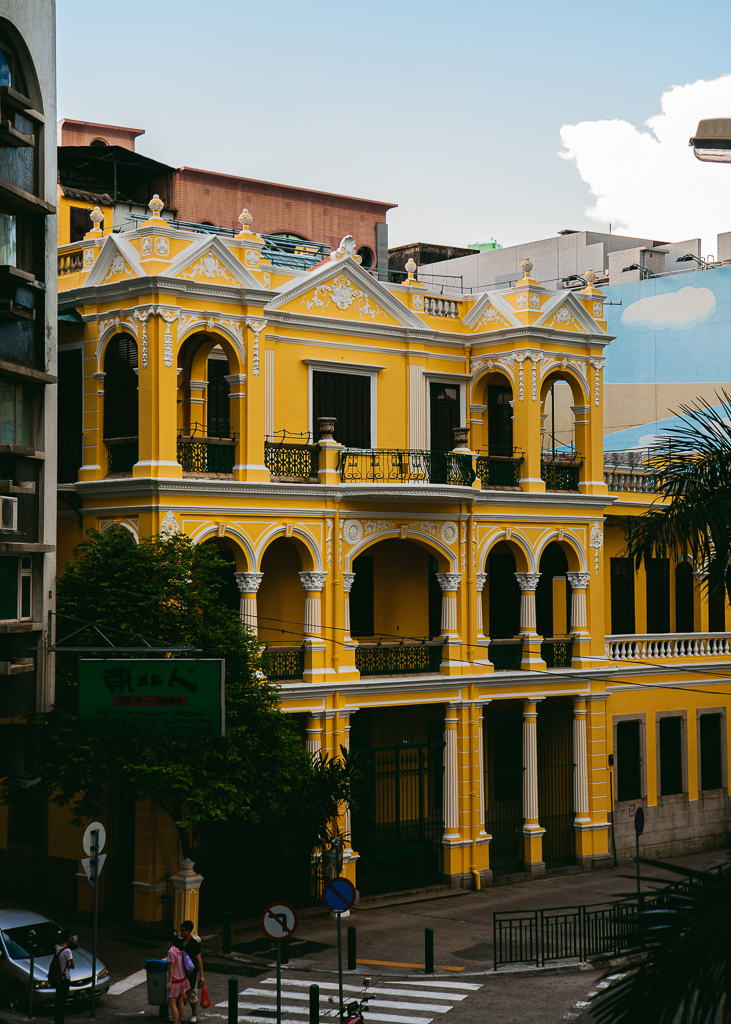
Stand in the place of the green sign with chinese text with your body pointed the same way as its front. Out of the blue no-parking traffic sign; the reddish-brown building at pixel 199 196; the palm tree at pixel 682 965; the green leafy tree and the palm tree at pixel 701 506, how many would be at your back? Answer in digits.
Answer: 2

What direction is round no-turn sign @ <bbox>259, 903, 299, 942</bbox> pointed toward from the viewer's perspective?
toward the camera

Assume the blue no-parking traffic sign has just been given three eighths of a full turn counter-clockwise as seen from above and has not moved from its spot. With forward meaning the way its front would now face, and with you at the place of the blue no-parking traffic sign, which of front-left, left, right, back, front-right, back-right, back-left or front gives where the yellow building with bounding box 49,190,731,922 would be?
front-left

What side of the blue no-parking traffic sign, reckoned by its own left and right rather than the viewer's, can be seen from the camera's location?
front

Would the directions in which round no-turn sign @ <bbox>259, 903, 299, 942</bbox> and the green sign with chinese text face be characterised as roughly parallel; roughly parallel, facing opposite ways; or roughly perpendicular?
roughly parallel

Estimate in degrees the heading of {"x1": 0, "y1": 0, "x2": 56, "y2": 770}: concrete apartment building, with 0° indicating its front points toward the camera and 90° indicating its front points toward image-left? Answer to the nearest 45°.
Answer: approximately 315°

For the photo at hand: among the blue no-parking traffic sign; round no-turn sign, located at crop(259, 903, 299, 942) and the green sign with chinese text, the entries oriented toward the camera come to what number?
3

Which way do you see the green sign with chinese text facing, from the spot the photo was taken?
facing the viewer

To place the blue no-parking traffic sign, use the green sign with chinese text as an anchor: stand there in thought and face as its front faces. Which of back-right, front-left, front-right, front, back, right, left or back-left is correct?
front-left
